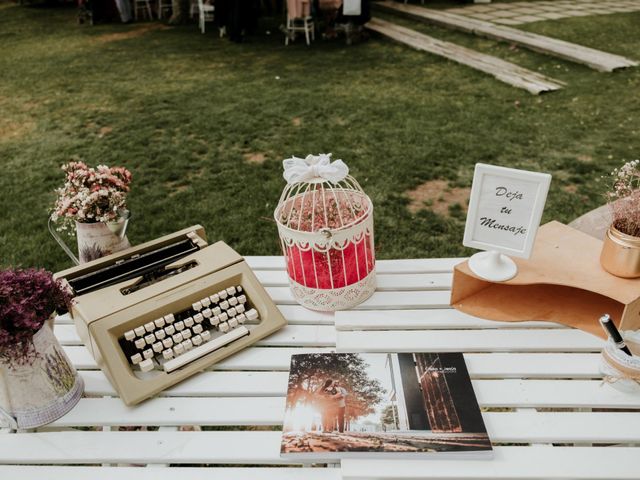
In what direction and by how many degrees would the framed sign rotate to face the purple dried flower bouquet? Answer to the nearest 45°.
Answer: approximately 45° to its right

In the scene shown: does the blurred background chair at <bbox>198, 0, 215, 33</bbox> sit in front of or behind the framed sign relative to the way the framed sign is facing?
behind

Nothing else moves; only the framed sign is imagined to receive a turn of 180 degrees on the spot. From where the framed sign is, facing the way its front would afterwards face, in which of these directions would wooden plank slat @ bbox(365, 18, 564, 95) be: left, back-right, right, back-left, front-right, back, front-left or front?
front

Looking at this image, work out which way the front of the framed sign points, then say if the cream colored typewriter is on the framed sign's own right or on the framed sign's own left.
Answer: on the framed sign's own right

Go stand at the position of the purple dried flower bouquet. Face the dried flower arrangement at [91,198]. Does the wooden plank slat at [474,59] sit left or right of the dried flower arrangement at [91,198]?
right

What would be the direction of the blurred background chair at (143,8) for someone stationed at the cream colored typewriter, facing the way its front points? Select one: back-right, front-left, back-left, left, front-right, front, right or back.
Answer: back-left

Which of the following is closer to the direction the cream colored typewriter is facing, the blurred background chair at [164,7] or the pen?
the pen

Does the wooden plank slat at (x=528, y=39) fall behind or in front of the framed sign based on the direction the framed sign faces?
behind

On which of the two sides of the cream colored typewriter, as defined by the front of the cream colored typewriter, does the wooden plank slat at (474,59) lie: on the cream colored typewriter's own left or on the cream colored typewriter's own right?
on the cream colored typewriter's own left

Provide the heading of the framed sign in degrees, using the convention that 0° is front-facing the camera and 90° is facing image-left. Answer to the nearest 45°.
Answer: approximately 0°

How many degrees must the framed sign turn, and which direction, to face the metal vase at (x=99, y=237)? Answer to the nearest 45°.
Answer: approximately 90° to its right

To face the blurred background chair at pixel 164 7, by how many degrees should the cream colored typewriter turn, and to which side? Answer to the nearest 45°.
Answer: approximately 135° to its left
